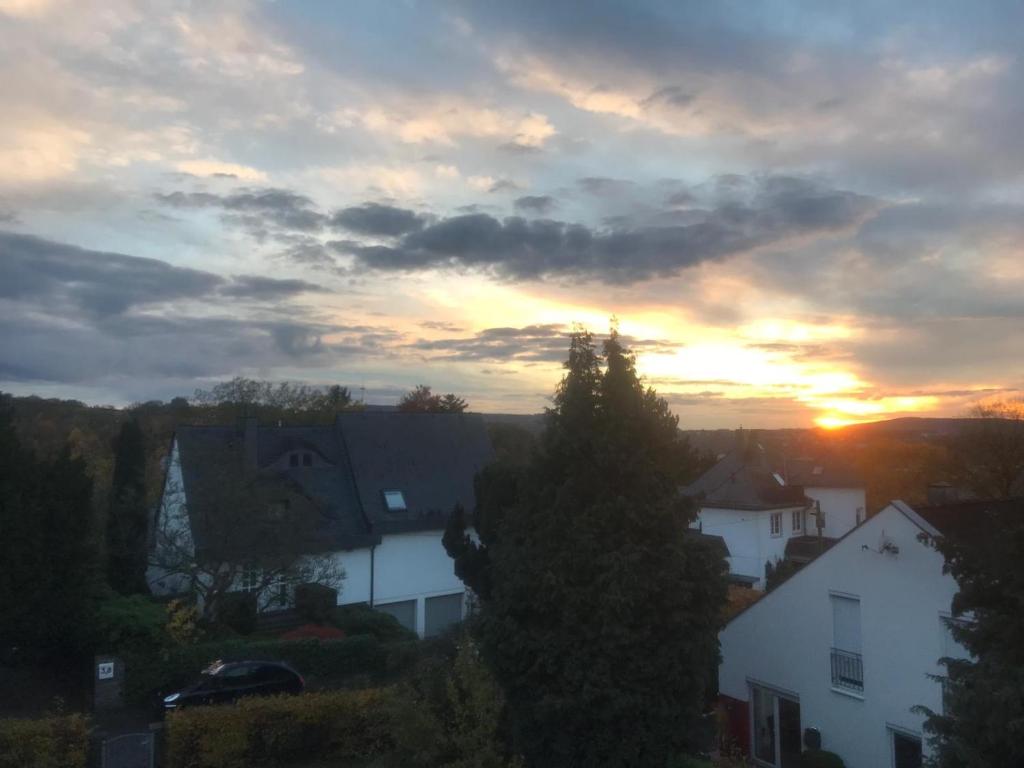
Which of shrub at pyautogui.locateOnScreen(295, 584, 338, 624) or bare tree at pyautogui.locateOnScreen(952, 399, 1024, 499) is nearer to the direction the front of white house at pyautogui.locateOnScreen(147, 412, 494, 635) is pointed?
the shrub

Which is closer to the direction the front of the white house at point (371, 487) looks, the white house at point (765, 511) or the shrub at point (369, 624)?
the shrub

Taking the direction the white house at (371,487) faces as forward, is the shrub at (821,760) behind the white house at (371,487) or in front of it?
in front

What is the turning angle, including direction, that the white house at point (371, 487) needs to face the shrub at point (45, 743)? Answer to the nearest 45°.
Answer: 0° — it already faces it

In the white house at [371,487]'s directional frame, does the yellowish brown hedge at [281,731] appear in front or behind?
in front

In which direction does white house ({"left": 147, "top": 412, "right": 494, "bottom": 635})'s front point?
toward the camera

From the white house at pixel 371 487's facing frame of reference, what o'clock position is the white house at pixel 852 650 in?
the white house at pixel 852 650 is roughly at 11 o'clock from the white house at pixel 371 487.

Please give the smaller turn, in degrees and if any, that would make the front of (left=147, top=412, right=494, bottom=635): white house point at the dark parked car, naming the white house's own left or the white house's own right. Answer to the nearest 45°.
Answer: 0° — it already faces it

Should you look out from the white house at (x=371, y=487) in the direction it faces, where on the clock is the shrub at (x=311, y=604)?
The shrub is roughly at 1 o'clock from the white house.

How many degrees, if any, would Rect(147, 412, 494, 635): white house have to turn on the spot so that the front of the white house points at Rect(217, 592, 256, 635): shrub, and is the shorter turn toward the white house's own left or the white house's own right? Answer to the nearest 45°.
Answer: approximately 45° to the white house's own right
